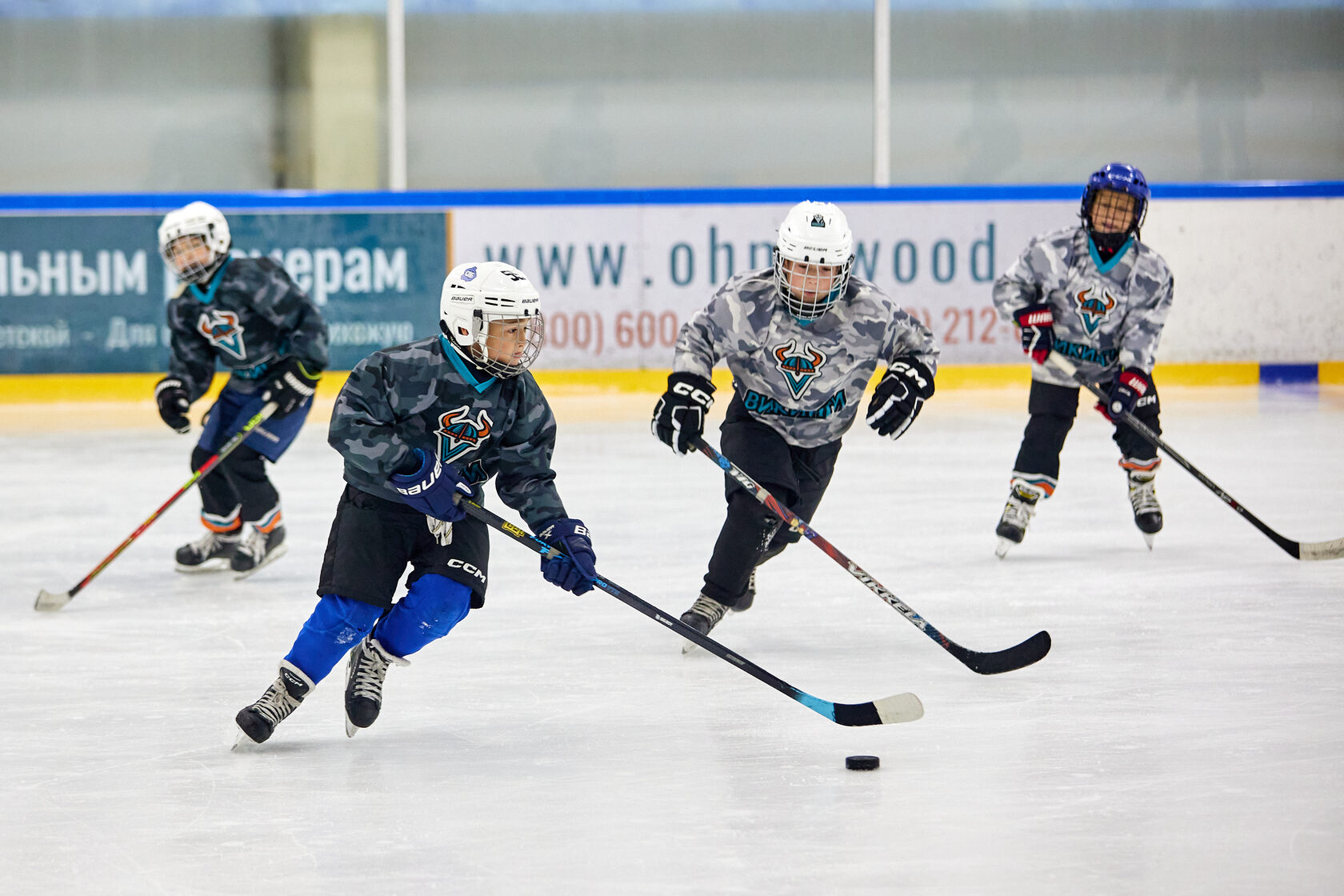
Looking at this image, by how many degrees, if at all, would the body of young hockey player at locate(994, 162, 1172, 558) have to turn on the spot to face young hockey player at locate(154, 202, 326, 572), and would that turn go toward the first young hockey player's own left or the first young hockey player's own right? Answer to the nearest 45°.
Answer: approximately 90° to the first young hockey player's own right

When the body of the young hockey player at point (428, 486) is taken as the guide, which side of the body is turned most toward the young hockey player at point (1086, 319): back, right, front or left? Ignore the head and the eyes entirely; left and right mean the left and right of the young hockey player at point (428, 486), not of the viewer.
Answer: left

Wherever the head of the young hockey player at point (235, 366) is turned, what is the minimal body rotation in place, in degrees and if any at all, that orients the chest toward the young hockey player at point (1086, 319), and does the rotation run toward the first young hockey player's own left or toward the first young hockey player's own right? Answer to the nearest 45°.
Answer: approximately 135° to the first young hockey player's own left

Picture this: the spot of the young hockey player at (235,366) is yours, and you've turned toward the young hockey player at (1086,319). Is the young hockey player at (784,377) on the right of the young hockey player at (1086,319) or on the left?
right

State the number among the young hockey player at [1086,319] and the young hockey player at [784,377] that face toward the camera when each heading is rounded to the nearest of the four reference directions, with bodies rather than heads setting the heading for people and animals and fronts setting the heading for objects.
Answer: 2

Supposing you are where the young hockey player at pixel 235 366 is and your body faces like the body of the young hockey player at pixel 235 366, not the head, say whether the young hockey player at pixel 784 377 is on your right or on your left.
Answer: on your left

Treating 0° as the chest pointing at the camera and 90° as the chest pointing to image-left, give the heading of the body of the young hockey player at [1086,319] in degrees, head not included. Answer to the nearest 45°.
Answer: approximately 0°
